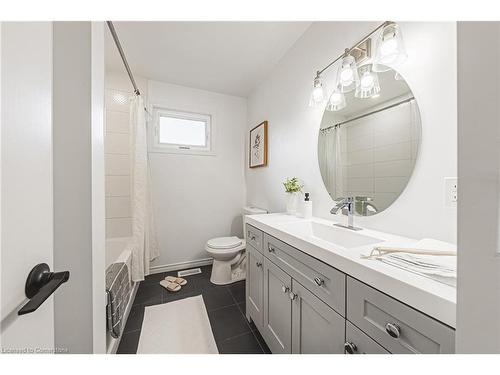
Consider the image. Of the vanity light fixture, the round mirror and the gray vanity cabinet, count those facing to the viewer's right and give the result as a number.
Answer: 0

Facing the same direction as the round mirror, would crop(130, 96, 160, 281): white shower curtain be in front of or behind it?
in front

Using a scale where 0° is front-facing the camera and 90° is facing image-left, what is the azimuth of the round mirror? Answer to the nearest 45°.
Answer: approximately 45°

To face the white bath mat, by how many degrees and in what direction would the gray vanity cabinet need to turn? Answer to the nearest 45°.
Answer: approximately 45° to its right

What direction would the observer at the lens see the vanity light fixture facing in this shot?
facing the viewer and to the left of the viewer

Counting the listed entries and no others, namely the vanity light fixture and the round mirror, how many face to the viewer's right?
0

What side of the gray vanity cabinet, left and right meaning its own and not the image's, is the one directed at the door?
front

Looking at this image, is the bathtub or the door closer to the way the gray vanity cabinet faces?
the door

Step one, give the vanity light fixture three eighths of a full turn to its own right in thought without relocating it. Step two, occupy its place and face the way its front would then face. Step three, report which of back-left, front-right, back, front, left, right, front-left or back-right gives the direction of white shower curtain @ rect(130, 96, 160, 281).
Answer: left

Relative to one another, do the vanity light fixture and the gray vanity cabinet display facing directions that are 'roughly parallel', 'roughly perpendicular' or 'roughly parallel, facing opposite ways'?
roughly parallel

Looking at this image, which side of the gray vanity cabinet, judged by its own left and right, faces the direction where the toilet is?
right

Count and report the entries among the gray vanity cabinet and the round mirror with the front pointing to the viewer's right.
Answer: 0

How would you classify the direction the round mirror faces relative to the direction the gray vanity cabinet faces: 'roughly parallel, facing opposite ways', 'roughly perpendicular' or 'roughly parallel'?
roughly parallel

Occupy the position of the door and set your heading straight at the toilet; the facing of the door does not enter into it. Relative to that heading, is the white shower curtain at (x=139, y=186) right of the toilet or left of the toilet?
left

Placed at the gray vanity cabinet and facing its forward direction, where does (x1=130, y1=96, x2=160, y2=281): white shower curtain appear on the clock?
The white shower curtain is roughly at 2 o'clock from the gray vanity cabinet.
